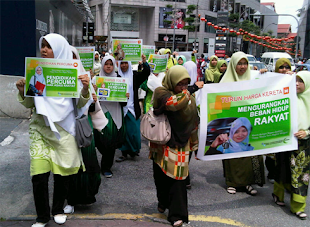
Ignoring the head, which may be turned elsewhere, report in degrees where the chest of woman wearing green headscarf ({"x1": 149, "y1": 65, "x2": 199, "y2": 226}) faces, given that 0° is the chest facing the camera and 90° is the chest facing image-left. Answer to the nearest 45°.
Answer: approximately 315°

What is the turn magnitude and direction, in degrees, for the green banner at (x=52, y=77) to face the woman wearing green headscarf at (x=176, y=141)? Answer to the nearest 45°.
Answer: approximately 90° to its left

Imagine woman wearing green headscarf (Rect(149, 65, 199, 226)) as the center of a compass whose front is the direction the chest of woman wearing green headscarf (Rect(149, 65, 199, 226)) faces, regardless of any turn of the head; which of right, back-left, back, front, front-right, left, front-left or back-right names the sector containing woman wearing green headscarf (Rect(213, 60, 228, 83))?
back-left

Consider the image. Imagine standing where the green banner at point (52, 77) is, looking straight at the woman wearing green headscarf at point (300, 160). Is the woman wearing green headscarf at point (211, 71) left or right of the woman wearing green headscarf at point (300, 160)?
left

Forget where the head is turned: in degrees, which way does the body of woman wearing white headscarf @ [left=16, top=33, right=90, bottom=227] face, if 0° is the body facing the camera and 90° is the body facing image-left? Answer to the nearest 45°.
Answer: approximately 45°

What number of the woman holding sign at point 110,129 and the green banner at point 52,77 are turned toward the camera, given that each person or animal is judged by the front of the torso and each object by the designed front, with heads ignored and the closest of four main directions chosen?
2

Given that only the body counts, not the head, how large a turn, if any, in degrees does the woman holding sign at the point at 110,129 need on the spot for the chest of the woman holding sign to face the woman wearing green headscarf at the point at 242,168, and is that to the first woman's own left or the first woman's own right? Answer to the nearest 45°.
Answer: approximately 45° to the first woman's own left

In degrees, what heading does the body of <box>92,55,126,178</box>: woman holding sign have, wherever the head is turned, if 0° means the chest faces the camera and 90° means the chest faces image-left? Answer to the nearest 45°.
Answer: approximately 0°

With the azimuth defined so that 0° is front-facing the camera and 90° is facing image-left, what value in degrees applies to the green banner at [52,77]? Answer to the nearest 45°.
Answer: approximately 0°

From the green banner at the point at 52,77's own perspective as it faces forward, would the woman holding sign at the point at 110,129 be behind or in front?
behind
